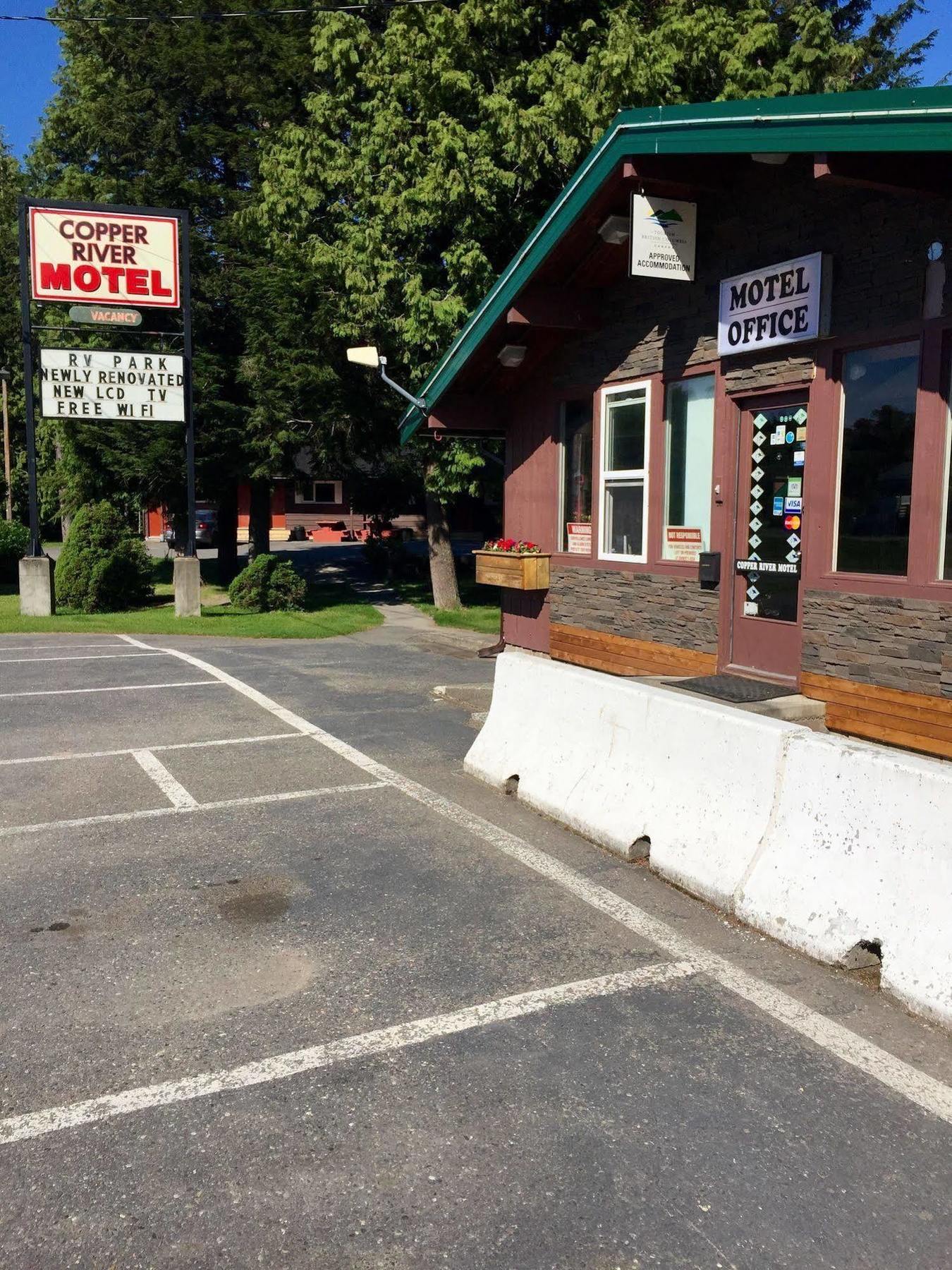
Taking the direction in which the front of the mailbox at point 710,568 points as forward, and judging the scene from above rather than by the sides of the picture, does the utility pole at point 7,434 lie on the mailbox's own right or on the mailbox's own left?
on the mailbox's own right

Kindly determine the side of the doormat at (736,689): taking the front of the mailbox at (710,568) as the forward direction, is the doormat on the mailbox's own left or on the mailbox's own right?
on the mailbox's own left

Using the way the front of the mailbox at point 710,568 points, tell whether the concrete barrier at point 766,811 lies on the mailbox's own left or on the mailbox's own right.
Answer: on the mailbox's own left

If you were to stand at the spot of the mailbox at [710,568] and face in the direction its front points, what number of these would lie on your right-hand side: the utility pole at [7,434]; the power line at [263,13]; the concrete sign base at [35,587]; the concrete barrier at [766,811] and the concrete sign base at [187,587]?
4

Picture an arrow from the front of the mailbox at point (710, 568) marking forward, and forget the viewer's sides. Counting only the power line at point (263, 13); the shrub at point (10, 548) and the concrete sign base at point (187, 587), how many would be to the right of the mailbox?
3

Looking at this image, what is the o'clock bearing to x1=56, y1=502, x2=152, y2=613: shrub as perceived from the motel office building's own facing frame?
The shrub is roughly at 3 o'clock from the motel office building.

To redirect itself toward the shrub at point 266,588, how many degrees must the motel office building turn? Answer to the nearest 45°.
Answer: approximately 90° to its right

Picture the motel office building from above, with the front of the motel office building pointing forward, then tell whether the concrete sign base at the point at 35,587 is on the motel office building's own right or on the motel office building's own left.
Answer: on the motel office building's own right

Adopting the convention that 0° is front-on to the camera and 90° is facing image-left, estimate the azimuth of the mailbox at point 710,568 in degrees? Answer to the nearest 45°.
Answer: approximately 45°

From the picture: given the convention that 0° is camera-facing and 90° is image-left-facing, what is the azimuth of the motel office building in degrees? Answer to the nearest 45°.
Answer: approximately 45°

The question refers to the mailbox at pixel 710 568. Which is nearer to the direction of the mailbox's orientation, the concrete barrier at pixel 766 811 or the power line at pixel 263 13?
the concrete barrier

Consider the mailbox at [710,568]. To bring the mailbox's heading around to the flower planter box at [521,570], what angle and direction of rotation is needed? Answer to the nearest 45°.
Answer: approximately 90° to its right

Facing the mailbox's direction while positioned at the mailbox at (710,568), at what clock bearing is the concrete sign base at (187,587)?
The concrete sign base is roughly at 3 o'clock from the mailbox.
